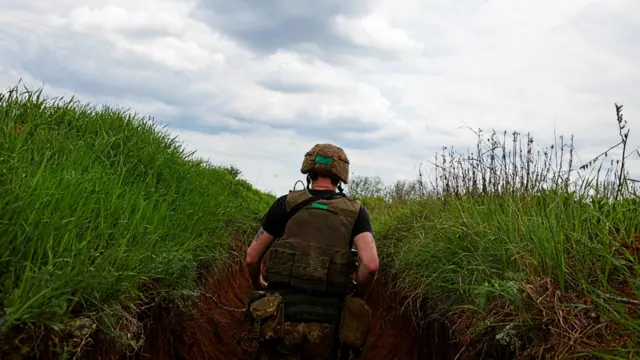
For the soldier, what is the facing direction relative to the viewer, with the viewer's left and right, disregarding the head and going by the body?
facing away from the viewer

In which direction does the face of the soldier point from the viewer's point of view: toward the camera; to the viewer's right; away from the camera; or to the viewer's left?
away from the camera
